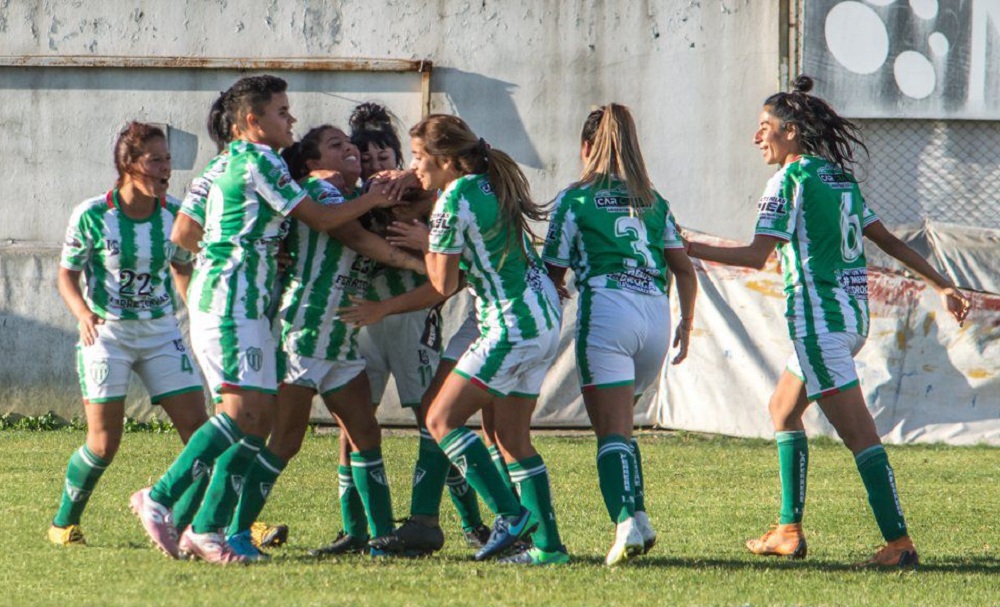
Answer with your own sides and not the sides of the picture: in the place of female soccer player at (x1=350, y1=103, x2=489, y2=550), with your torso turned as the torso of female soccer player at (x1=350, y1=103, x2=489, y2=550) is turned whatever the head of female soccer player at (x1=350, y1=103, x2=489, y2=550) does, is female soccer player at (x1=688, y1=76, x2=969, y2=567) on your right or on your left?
on your left

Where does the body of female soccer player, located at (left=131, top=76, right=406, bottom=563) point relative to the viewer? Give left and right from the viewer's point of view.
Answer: facing to the right of the viewer

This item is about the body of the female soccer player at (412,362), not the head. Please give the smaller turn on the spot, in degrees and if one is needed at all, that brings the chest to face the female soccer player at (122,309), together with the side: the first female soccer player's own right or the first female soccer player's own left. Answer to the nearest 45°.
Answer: approximately 45° to the first female soccer player's own right

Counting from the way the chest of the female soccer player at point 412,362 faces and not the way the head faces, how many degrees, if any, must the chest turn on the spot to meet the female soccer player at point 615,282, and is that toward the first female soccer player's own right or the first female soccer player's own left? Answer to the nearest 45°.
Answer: approximately 90° to the first female soccer player's own left

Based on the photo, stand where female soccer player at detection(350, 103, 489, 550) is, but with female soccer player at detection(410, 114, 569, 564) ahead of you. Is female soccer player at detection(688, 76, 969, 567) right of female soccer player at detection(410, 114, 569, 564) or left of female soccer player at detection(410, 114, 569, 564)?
left

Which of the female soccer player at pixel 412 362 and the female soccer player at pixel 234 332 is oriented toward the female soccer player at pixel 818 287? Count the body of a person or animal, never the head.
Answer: the female soccer player at pixel 234 332

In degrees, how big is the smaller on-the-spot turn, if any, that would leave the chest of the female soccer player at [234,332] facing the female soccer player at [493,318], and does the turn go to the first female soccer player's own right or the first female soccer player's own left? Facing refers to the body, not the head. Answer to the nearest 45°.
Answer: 0° — they already face them

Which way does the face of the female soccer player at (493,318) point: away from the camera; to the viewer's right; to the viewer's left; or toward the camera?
to the viewer's left

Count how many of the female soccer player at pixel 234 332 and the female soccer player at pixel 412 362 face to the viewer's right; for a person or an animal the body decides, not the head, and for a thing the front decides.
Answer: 1

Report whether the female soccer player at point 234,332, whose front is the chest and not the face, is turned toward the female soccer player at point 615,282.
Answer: yes

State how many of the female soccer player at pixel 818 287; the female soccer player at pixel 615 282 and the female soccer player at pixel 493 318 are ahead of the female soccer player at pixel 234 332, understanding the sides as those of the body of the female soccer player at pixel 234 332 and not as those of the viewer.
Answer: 3

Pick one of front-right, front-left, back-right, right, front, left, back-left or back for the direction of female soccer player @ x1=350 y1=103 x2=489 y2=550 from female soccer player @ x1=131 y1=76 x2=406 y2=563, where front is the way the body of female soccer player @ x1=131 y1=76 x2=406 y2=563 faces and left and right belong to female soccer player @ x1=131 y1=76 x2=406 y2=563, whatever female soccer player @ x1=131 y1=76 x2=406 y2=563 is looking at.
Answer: front-left

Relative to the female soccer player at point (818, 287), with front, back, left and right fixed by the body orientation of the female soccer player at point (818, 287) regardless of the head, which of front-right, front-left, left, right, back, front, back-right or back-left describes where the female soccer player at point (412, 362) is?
front-left

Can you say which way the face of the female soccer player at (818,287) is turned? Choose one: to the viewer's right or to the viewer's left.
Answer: to the viewer's left
